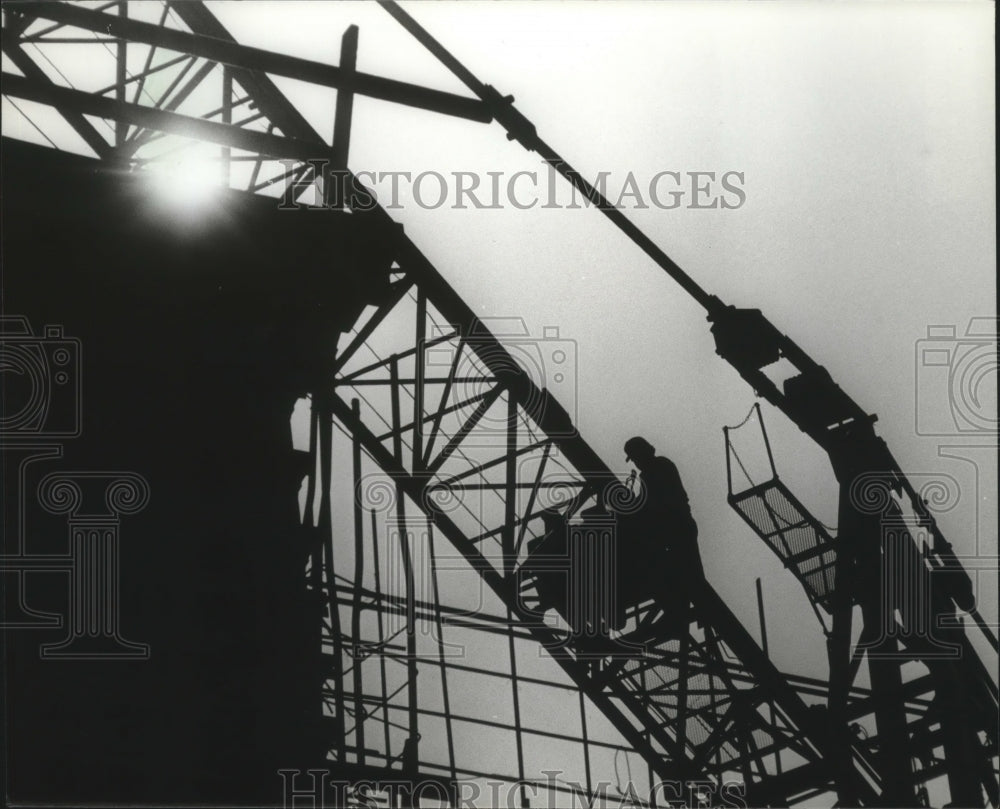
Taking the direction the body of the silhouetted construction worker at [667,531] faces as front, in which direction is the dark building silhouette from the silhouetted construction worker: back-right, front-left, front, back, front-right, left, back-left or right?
front-left

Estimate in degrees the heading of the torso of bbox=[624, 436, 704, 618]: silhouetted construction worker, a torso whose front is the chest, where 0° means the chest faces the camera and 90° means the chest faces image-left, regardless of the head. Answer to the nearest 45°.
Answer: approximately 90°

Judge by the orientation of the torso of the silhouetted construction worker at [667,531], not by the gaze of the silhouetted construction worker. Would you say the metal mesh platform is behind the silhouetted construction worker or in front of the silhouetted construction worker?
behind

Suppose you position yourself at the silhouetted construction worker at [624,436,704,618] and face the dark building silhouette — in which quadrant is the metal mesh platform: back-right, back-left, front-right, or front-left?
back-left

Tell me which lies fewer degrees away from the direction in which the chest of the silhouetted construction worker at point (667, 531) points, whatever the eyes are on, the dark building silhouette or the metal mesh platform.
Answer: the dark building silhouette

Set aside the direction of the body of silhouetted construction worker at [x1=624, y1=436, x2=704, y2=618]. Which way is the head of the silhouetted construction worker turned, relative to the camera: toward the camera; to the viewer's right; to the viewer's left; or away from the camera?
to the viewer's left

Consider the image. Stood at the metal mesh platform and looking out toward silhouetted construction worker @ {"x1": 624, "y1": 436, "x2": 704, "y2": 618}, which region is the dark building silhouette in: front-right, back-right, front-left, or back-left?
front-left
